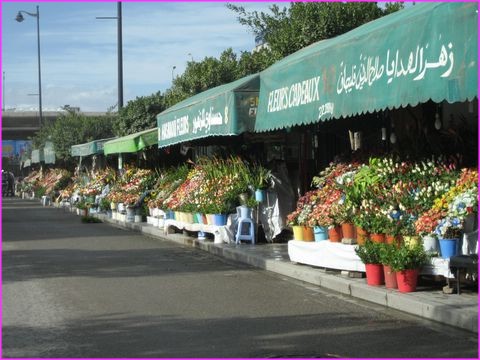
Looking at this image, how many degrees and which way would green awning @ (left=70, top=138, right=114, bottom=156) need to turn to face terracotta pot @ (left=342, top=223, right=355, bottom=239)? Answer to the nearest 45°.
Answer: approximately 45° to its left

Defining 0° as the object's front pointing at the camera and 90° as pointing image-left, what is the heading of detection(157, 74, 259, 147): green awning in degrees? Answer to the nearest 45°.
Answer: approximately 45°

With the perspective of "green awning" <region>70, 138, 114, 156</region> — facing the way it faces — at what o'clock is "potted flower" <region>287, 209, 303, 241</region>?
The potted flower is roughly at 10 o'clock from the green awning.

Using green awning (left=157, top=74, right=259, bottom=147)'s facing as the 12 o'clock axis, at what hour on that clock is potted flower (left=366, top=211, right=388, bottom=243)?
The potted flower is roughly at 10 o'clock from the green awning.

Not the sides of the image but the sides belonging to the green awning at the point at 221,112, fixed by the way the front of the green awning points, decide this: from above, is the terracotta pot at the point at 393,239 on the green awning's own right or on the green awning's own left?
on the green awning's own left

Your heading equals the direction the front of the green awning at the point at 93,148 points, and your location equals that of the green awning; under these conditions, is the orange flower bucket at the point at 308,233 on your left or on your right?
on your left

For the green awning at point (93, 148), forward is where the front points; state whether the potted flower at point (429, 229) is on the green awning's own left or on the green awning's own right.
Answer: on the green awning's own left

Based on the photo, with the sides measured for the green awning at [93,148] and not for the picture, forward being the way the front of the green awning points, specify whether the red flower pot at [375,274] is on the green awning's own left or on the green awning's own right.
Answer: on the green awning's own left

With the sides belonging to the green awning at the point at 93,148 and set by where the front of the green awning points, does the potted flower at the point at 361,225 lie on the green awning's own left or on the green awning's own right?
on the green awning's own left

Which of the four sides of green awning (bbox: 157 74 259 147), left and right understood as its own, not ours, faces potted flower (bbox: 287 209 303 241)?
left

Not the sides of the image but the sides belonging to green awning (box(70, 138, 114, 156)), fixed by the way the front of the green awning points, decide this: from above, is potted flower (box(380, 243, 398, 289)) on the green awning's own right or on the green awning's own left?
on the green awning's own left

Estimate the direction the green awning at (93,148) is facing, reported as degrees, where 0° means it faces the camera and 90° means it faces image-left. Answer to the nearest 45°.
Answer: approximately 45°

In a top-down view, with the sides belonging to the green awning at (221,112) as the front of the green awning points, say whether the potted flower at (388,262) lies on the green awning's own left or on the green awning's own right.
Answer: on the green awning's own left
